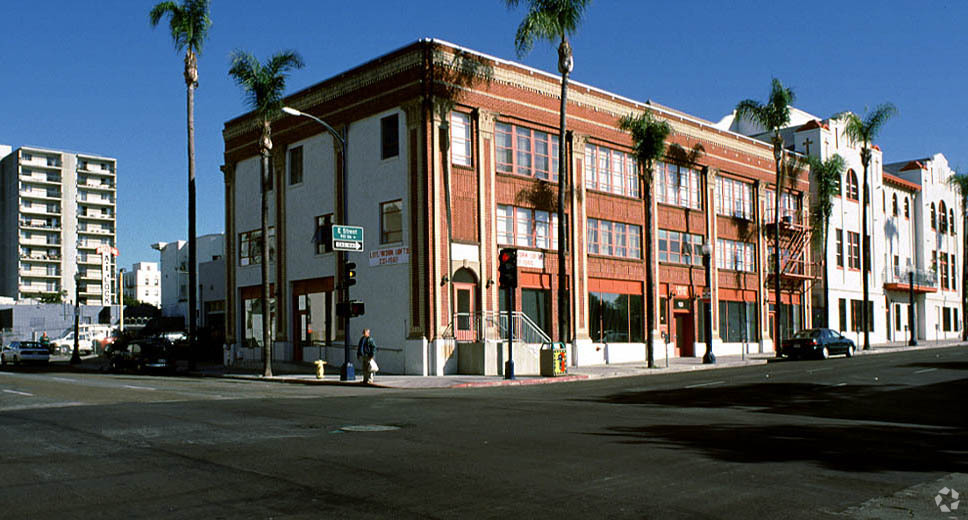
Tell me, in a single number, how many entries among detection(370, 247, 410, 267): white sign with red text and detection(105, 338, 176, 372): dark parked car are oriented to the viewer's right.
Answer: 0

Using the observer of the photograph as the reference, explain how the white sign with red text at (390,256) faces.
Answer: facing the viewer and to the left of the viewer

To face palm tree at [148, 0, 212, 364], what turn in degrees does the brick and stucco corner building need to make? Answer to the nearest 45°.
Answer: approximately 135° to its right

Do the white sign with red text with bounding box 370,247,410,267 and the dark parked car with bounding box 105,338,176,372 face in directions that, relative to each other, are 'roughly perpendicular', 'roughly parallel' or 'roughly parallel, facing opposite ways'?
roughly perpendicular

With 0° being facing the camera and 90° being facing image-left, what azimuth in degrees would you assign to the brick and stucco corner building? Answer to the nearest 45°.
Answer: approximately 315°

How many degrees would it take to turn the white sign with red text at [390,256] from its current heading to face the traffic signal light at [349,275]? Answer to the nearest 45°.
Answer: approximately 45° to its left

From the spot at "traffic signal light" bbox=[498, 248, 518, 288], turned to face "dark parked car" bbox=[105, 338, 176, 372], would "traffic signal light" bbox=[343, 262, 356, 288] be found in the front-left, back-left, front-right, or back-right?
front-left

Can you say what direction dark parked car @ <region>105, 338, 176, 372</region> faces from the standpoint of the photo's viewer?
facing away from the viewer and to the left of the viewer

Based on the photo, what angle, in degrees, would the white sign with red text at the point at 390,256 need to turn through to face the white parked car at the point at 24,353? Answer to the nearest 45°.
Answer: approximately 90° to its right

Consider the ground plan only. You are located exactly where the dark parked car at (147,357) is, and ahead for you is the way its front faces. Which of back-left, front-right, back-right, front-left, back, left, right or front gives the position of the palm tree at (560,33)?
back

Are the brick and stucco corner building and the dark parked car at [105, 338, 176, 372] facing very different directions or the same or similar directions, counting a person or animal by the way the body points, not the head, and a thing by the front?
very different directions

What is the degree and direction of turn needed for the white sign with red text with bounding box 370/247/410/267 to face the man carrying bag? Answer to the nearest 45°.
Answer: approximately 45° to its left

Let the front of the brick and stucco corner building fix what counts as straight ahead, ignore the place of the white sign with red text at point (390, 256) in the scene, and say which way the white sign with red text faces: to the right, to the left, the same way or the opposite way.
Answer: to the right

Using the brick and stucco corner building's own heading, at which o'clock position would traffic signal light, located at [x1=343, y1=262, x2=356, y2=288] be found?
The traffic signal light is roughly at 2 o'clock from the brick and stucco corner building.
